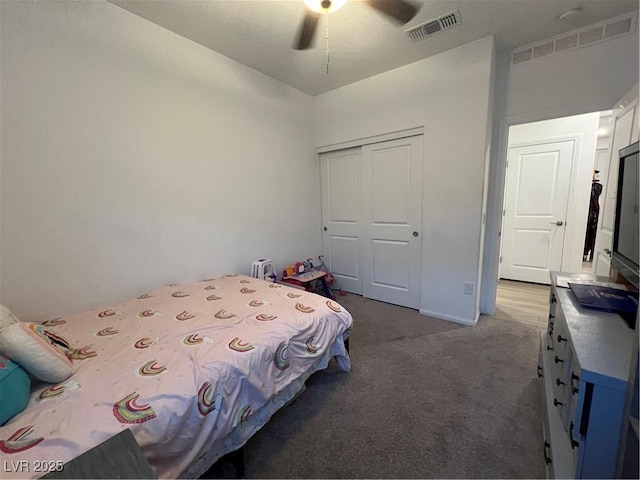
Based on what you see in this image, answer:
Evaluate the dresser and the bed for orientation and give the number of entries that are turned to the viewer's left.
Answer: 1

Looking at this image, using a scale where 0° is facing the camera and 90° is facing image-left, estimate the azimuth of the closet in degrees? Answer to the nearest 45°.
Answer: approximately 45°

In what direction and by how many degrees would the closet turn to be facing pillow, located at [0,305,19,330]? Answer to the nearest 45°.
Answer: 0° — it already faces it

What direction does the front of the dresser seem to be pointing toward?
to the viewer's left

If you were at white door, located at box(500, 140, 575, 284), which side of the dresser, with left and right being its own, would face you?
right

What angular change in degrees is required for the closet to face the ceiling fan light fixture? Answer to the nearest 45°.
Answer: approximately 45° to its left

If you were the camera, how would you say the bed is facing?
facing away from the viewer and to the right of the viewer

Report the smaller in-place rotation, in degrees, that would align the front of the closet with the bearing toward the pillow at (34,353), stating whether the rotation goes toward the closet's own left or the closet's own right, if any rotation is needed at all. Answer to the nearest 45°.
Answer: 0° — it already faces it
